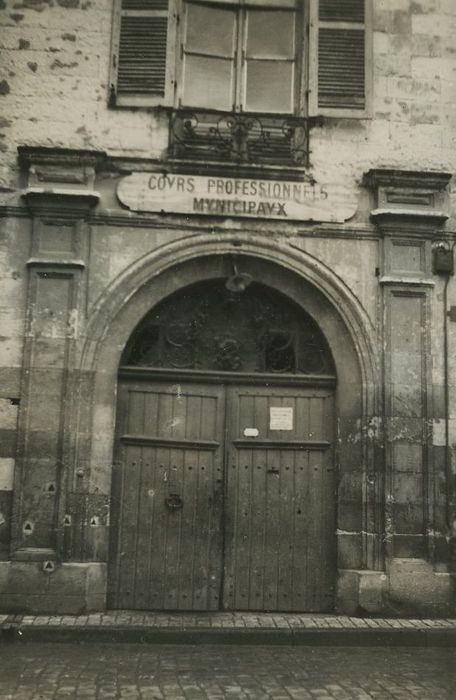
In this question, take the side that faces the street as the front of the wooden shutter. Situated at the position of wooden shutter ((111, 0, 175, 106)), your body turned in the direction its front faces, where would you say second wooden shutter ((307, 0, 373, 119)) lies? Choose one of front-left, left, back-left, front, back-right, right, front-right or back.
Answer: left

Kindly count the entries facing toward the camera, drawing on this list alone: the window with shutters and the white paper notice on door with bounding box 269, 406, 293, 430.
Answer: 2

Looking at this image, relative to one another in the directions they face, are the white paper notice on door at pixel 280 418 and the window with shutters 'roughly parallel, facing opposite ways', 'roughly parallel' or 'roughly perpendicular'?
roughly parallel

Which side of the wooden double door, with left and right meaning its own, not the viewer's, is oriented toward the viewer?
front

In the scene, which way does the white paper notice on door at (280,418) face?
toward the camera

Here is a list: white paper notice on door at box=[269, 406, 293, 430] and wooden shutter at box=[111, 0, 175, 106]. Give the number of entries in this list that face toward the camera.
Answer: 2

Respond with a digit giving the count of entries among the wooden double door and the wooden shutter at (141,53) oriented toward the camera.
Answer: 2
